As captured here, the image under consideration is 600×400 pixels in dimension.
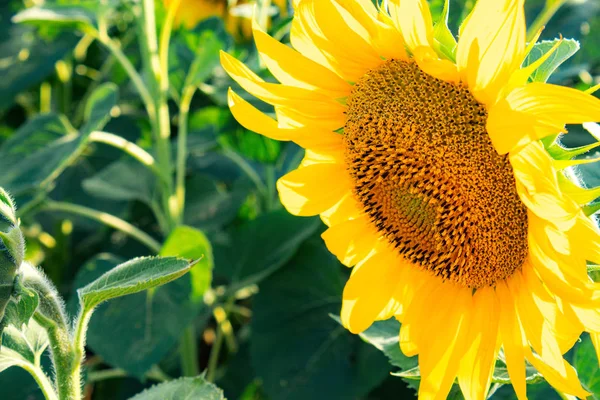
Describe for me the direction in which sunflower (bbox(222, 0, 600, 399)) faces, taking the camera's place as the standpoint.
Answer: facing the viewer and to the left of the viewer

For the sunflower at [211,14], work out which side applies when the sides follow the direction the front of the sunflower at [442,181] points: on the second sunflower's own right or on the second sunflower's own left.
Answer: on the second sunflower's own right
